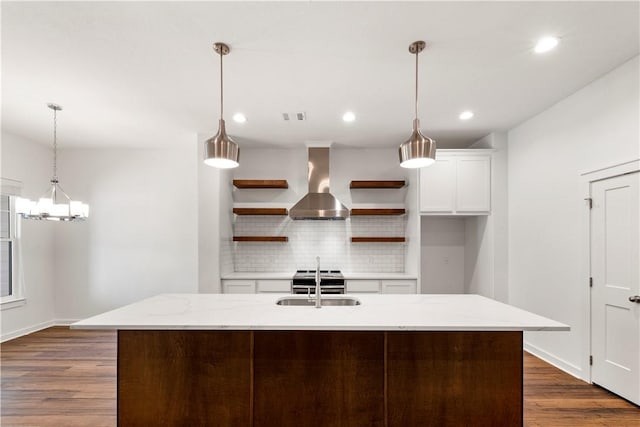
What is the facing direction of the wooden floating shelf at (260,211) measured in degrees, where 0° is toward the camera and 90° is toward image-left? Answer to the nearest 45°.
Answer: approximately 0°

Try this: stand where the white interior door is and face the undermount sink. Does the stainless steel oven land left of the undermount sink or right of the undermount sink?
right

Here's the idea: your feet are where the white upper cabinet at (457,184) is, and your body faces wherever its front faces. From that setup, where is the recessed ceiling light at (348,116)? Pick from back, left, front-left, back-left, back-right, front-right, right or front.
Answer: front-right

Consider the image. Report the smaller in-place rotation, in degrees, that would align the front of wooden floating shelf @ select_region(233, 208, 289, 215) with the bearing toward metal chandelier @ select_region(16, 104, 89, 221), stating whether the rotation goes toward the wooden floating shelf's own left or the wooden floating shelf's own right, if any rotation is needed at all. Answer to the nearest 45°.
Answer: approximately 45° to the wooden floating shelf's own right

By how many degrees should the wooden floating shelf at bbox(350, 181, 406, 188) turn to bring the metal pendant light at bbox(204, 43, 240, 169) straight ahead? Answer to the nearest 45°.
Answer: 0° — it already faces it

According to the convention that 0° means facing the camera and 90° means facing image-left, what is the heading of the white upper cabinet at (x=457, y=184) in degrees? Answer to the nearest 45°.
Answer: approximately 0°

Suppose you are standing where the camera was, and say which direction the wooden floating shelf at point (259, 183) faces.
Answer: facing the viewer

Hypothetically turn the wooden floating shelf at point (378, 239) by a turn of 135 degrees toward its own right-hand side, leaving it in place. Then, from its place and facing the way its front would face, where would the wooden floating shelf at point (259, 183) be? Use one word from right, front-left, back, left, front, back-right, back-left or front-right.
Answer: front-left

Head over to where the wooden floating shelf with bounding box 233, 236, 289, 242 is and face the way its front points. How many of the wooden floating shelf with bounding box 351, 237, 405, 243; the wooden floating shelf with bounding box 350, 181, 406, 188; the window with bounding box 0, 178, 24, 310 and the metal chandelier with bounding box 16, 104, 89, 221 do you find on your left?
2

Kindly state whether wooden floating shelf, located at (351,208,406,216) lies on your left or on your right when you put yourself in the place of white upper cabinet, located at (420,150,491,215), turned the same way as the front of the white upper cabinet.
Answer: on your right

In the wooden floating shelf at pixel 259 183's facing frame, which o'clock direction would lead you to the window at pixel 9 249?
The window is roughly at 3 o'clock from the wooden floating shelf.
